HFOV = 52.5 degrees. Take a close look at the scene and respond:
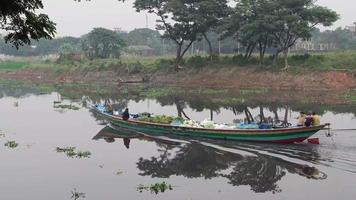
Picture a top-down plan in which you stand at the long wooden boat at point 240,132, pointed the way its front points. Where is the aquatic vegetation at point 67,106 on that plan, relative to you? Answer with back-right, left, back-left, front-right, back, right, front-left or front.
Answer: front-right

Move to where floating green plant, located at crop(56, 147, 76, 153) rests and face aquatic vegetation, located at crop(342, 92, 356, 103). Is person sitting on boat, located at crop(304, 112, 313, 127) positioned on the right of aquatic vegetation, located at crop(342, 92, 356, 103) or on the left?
right

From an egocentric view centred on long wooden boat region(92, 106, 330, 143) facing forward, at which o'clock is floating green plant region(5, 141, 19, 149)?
The floating green plant is roughly at 12 o'clock from the long wooden boat.

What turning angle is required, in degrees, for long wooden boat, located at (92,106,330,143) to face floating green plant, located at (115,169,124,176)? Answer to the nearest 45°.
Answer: approximately 45° to its left

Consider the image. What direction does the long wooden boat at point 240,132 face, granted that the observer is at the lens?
facing to the left of the viewer

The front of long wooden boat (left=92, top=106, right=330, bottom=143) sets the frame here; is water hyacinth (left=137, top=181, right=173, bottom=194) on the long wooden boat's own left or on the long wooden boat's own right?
on the long wooden boat's own left

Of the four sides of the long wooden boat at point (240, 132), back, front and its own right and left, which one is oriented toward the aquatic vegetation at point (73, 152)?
front

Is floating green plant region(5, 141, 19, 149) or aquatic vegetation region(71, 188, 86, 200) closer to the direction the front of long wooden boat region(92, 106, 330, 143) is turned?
the floating green plant

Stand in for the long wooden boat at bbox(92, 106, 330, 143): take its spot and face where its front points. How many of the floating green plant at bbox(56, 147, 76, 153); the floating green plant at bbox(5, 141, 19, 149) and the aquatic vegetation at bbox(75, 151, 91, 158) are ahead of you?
3
